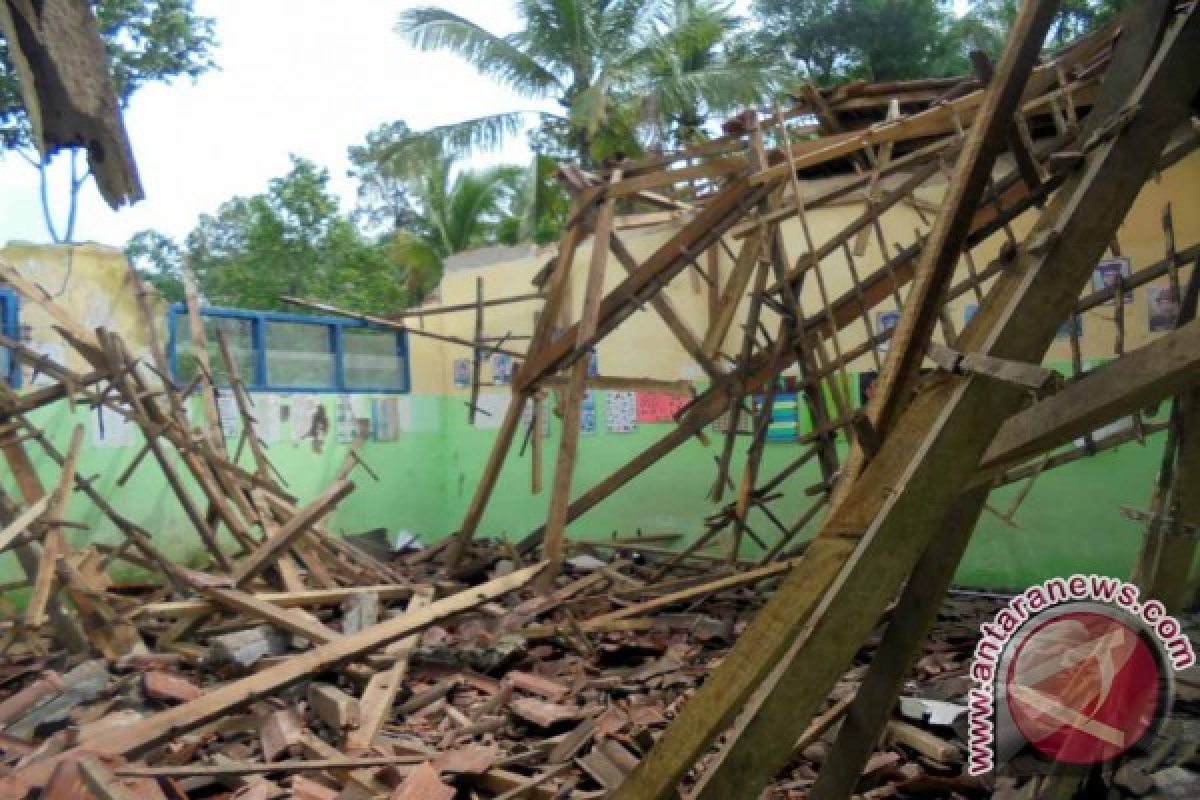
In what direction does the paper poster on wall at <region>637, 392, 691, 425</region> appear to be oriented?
toward the camera

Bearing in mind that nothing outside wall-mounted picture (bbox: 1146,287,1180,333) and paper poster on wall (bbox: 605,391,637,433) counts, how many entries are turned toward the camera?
2

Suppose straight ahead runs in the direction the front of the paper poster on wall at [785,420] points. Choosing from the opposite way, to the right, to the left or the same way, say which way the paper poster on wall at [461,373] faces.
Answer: the same way

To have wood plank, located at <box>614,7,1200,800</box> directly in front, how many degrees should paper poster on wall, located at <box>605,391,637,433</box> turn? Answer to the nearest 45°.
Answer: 0° — it already faces it

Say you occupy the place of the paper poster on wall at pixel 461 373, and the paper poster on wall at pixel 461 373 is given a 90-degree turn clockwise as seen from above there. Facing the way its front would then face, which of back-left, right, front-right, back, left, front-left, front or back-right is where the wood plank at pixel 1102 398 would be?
left

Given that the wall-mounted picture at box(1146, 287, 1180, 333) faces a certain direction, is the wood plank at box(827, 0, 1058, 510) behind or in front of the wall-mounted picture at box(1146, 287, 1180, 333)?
in front

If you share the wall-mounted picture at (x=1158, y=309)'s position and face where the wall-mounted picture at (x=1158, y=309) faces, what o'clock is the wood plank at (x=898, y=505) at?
The wood plank is roughly at 12 o'clock from the wall-mounted picture.

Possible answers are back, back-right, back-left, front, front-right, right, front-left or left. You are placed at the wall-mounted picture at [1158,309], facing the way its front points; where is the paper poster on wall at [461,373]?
right

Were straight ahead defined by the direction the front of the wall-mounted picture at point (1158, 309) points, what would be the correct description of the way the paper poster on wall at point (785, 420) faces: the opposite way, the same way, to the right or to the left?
the same way

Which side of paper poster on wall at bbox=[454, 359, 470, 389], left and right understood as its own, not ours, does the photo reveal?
front

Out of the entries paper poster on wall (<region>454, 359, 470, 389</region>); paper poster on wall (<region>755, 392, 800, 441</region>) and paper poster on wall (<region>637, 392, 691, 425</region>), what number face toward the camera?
3

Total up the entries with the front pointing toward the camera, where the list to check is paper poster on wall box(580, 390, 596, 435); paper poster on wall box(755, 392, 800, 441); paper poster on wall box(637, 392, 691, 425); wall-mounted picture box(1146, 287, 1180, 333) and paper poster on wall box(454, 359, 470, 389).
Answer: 5

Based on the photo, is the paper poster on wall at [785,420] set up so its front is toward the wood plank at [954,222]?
yes

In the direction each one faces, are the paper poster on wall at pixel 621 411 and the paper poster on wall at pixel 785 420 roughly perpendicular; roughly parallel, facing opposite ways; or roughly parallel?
roughly parallel

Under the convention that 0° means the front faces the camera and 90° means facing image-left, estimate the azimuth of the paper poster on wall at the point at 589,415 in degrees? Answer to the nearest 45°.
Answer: approximately 0°

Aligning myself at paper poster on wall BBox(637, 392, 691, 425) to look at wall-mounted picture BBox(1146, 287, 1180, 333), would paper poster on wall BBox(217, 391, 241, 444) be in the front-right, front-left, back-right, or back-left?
back-right

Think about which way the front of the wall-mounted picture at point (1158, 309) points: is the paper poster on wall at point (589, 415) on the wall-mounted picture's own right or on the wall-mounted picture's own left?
on the wall-mounted picture's own right
